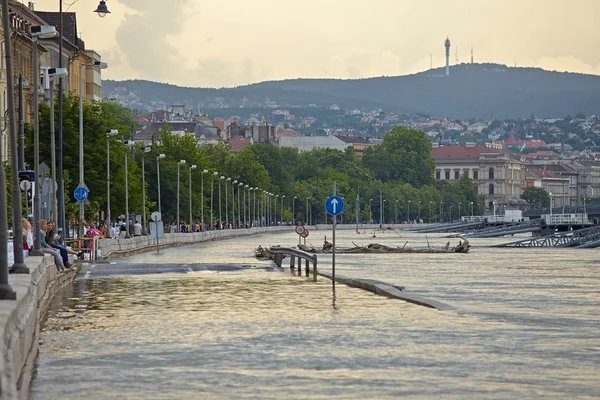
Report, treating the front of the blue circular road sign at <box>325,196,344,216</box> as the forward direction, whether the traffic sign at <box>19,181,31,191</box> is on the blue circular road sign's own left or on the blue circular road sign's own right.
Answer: on the blue circular road sign's own right

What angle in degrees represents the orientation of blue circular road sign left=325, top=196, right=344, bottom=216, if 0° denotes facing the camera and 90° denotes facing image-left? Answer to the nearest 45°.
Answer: approximately 0°

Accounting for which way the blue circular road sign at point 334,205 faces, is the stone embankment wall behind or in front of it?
in front
